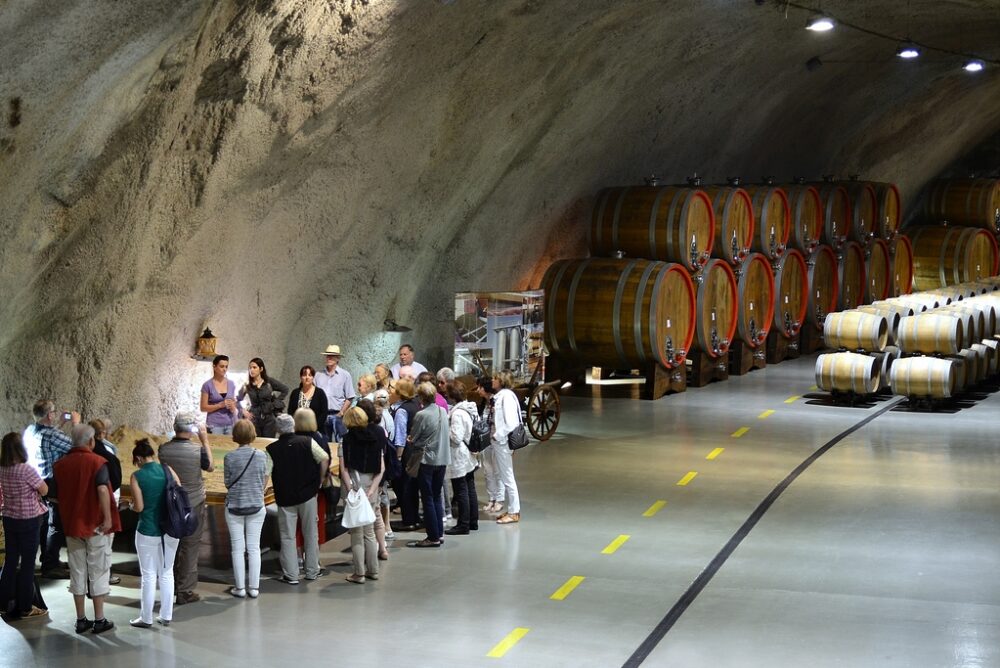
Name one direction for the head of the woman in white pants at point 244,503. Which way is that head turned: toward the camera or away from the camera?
away from the camera

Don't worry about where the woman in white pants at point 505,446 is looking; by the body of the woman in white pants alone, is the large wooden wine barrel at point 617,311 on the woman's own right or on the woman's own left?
on the woman's own right

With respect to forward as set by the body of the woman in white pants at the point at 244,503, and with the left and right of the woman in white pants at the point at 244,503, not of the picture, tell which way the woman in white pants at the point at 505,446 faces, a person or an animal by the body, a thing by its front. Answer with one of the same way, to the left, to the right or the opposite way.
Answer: to the left

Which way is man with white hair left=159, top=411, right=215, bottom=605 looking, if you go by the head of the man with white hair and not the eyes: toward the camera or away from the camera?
away from the camera

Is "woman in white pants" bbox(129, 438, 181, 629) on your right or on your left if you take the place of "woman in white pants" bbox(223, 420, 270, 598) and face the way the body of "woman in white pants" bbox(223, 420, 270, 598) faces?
on your left

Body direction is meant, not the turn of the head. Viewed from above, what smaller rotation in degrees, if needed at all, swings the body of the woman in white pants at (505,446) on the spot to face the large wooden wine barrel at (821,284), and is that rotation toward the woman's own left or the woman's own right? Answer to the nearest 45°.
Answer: approximately 135° to the woman's own right

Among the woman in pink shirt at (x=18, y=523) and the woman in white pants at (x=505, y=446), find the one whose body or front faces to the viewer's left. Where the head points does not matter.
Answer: the woman in white pants

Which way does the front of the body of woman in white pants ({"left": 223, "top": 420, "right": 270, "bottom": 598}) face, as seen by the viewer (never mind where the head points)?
away from the camera

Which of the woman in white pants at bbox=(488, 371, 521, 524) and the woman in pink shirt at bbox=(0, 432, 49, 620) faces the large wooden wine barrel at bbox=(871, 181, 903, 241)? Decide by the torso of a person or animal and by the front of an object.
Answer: the woman in pink shirt

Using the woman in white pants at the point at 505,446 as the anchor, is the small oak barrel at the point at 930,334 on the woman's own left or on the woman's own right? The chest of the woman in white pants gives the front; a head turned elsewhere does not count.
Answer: on the woman's own right

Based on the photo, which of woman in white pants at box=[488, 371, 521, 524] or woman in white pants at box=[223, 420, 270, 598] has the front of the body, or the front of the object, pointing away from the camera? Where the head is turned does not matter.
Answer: woman in white pants at box=[223, 420, 270, 598]

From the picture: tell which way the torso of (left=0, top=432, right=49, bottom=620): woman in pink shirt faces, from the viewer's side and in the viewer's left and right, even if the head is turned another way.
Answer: facing away from the viewer and to the right of the viewer

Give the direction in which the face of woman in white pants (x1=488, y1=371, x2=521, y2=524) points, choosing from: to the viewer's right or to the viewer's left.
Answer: to the viewer's left

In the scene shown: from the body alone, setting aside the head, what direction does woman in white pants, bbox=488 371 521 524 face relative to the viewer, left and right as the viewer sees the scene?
facing to the left of the viewer
